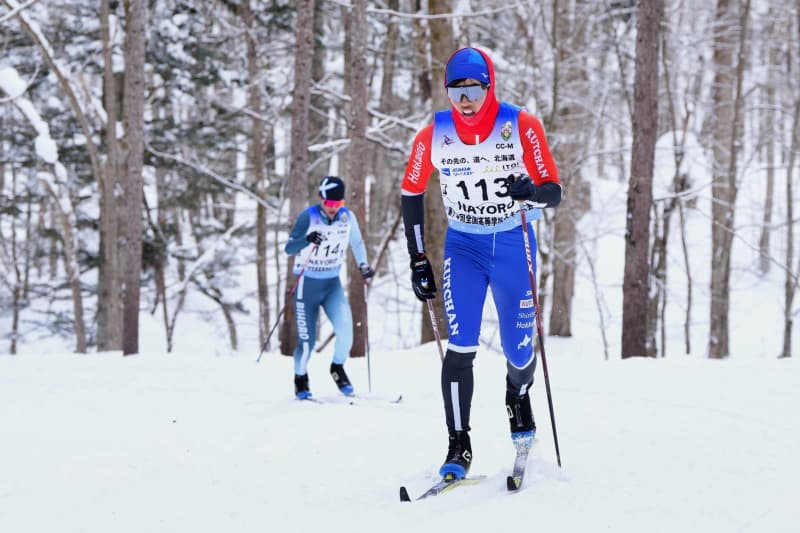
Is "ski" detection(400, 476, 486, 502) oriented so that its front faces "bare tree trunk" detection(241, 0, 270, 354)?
no

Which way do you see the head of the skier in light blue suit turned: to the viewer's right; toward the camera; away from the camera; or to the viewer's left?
toward the camera

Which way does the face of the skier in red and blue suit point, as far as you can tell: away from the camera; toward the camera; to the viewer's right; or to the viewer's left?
toward the camera

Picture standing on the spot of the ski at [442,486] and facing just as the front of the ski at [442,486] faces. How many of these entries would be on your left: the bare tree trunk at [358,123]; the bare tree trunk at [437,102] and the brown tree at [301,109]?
0

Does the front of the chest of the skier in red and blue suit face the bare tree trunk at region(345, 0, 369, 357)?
no

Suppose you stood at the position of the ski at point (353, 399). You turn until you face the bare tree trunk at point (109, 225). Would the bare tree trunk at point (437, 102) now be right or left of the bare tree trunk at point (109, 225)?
right

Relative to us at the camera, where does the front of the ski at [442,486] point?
facing the viewer and to the left of the viewer

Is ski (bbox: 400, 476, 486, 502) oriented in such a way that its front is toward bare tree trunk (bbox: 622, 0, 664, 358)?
no

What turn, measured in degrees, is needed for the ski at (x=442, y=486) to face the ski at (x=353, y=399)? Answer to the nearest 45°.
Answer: approximately 135° to its right

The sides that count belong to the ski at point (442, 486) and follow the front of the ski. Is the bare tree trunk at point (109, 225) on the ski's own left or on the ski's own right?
on the ski's own right

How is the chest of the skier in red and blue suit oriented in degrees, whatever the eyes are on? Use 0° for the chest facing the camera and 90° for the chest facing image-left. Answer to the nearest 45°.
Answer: approximately 0°

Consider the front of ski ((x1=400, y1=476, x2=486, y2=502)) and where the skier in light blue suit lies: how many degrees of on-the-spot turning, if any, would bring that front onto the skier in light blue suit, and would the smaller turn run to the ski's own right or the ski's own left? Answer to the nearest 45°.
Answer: approximately 135° to the ski's own right

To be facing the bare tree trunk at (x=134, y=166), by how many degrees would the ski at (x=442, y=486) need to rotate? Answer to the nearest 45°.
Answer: approximately 90° to its right

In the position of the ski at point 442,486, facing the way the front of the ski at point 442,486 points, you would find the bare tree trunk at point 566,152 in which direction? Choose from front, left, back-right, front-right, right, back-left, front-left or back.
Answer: back-right

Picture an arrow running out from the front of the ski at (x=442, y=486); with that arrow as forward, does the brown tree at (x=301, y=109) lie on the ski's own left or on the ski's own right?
on the ski's own right

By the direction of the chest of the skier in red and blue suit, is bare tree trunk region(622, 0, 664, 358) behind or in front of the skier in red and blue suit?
behind
